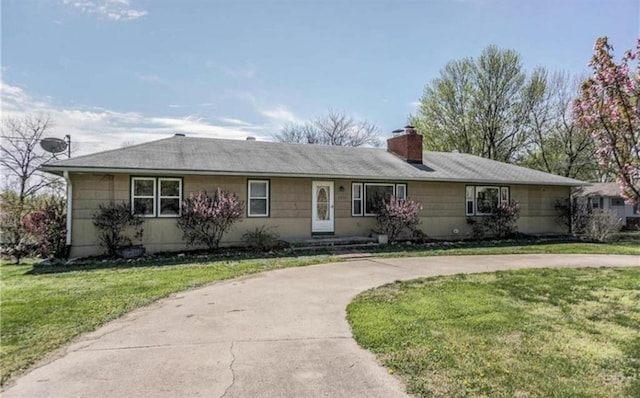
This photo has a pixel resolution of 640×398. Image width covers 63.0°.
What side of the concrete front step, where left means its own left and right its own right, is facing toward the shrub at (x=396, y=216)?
left

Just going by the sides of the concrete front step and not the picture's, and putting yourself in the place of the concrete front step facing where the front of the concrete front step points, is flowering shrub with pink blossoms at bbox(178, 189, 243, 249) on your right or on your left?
on your right

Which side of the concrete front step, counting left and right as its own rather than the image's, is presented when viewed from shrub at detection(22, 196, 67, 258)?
right

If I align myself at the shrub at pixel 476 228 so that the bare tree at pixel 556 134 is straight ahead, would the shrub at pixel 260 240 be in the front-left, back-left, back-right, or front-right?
back-left

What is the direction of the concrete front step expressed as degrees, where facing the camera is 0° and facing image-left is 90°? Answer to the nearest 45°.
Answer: approximately 0°

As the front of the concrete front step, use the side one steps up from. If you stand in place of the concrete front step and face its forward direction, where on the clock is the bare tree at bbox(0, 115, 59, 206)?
The bare tree is roughly at 4 o'clock from the concrete front step.

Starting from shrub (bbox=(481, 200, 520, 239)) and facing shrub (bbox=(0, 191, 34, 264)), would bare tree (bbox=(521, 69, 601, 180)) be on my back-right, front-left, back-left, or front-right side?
back-right

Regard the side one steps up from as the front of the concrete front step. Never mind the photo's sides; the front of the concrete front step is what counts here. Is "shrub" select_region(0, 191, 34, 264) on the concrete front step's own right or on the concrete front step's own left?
on the concrete front step's own right

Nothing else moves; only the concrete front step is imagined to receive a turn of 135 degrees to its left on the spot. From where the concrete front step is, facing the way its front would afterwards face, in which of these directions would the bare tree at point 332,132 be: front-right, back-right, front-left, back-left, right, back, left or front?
front-left

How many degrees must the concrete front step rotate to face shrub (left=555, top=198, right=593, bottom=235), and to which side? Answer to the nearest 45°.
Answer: approximately 135° to its left
